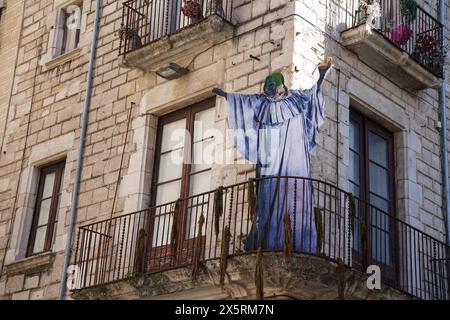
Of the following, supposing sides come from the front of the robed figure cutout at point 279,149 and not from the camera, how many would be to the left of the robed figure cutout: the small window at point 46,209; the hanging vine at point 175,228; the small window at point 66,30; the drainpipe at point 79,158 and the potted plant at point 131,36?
0

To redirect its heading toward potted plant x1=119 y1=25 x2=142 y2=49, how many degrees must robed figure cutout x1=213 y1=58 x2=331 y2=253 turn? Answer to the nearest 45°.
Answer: approximately 135° to its right

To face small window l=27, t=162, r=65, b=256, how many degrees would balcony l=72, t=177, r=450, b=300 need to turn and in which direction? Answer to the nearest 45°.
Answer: approximately 135° to its right

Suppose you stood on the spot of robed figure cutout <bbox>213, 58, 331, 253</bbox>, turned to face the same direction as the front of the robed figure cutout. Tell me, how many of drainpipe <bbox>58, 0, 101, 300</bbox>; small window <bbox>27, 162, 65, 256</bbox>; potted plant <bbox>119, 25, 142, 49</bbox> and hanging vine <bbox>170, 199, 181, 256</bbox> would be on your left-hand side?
0

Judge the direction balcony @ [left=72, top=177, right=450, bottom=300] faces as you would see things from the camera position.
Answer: facing the viewer

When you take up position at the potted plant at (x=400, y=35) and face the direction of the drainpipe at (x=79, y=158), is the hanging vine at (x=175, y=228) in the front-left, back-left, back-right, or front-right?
front-left

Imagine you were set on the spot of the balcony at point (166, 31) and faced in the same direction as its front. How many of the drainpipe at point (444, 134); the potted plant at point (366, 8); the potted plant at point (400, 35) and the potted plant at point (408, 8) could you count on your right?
0

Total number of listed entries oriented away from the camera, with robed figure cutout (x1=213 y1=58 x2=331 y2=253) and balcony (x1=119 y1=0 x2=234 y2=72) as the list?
0

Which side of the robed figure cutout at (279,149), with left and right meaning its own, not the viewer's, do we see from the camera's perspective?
front

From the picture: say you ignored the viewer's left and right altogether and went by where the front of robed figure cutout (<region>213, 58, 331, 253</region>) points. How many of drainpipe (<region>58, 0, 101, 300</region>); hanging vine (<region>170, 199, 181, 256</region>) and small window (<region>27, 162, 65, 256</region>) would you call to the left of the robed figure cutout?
0

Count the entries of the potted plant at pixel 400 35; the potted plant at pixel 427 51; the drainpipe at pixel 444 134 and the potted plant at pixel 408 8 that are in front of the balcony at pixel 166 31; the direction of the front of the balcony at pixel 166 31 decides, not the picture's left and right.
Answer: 0

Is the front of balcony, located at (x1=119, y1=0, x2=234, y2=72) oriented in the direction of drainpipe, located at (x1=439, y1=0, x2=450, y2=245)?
no

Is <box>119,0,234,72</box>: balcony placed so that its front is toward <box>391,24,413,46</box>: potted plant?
no
